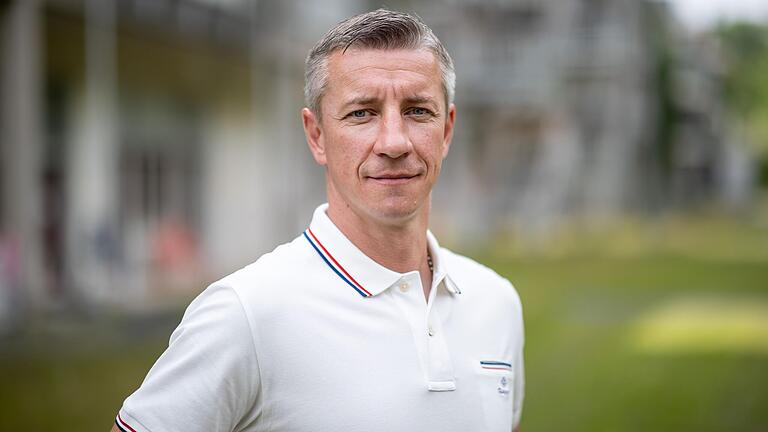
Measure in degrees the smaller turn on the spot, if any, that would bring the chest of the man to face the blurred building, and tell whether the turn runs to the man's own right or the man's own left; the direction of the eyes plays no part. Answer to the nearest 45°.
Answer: approximately 135° to the man's own left

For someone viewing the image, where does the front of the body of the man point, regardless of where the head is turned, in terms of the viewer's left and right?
facing the viewer and to the right of the viewer
